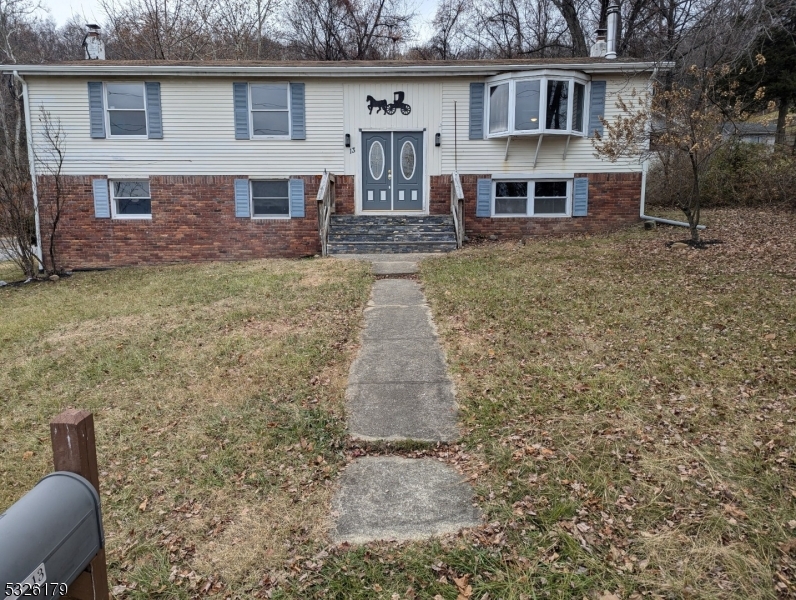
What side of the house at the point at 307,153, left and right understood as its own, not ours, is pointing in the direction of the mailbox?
front

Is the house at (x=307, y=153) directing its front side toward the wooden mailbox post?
yes

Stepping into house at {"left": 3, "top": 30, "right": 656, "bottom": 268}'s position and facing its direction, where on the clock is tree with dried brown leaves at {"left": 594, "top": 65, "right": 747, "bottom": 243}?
The tree with dried brown leaves is roughly at 10 o'clock from the house.

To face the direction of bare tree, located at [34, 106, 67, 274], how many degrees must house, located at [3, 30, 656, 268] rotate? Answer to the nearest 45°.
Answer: approximately 90° to its right

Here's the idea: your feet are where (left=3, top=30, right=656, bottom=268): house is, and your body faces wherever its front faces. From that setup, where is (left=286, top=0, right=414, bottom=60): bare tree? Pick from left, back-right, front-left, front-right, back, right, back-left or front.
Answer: back

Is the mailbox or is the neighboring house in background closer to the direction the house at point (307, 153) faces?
the mailbox

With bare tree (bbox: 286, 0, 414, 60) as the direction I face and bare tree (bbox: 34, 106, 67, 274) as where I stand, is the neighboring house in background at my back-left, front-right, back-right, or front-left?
front-right

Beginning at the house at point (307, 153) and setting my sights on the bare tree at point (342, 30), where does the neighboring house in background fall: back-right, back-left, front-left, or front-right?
front-right

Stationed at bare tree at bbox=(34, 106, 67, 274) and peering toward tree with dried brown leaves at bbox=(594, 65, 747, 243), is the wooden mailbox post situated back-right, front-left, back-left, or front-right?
front-right

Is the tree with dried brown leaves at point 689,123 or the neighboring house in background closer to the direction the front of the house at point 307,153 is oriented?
the tree with dried brown leaves

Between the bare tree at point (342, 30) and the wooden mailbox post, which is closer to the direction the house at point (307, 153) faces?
the wooden mailbox post

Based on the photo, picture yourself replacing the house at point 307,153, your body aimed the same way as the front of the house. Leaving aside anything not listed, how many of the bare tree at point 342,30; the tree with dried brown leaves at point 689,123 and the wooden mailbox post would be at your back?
1

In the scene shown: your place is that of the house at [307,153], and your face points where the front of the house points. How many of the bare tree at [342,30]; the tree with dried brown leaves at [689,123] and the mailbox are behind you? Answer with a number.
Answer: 1

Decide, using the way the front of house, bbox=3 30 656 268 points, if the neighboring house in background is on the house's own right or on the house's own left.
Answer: on the house's own left

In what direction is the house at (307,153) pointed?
toward the camera
